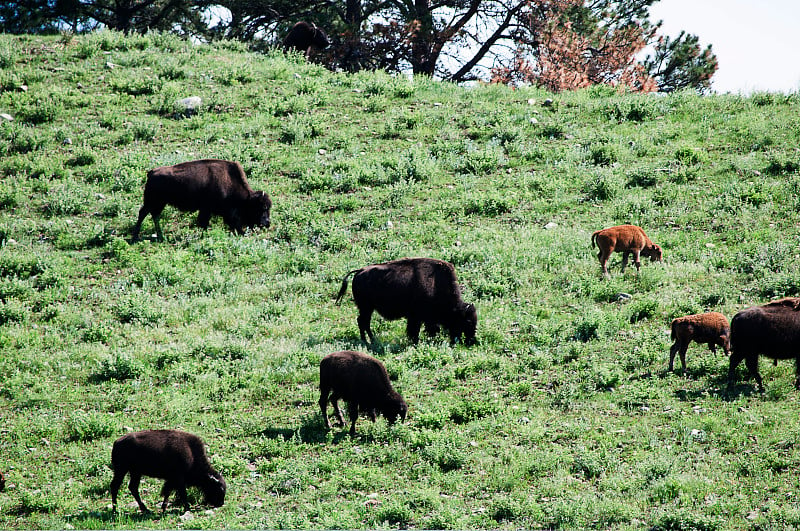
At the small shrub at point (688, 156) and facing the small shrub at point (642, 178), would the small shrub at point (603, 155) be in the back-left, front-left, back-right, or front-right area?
front-right

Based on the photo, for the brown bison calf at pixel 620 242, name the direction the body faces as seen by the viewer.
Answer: to the viewer's right

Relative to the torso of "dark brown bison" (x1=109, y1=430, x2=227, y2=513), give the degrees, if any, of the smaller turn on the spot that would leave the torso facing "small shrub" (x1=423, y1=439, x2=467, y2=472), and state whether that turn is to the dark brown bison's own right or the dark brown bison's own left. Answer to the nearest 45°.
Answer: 0° — it already faces it

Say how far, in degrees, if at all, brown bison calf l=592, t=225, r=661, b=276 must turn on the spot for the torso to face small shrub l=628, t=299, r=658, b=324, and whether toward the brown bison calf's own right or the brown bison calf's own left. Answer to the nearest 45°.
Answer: approximately 90° to the brown bison calf's own right

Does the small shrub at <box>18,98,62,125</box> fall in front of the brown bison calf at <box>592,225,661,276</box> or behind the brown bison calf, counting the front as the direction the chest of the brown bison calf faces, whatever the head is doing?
behind

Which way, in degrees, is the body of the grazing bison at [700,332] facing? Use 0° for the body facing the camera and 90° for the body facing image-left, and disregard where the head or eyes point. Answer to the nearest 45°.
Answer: approximately 270°

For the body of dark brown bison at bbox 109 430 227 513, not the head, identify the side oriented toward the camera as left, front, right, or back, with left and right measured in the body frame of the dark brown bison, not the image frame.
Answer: right

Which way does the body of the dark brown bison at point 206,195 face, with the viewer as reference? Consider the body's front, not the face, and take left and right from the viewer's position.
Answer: facing to the right of the viewer

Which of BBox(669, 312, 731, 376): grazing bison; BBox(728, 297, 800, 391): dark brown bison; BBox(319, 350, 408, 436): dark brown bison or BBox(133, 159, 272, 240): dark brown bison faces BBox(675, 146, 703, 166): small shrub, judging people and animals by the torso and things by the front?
BBox(133, 159, 272, 240): dark brown bison

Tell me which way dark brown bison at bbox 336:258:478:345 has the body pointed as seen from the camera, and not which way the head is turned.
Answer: to the viewer's right

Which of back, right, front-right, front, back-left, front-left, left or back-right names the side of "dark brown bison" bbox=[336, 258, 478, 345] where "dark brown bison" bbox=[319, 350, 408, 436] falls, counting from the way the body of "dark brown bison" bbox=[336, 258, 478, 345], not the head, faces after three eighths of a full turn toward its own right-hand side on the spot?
front-left

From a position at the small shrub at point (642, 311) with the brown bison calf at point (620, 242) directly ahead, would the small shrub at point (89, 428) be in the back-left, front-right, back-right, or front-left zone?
back-left
